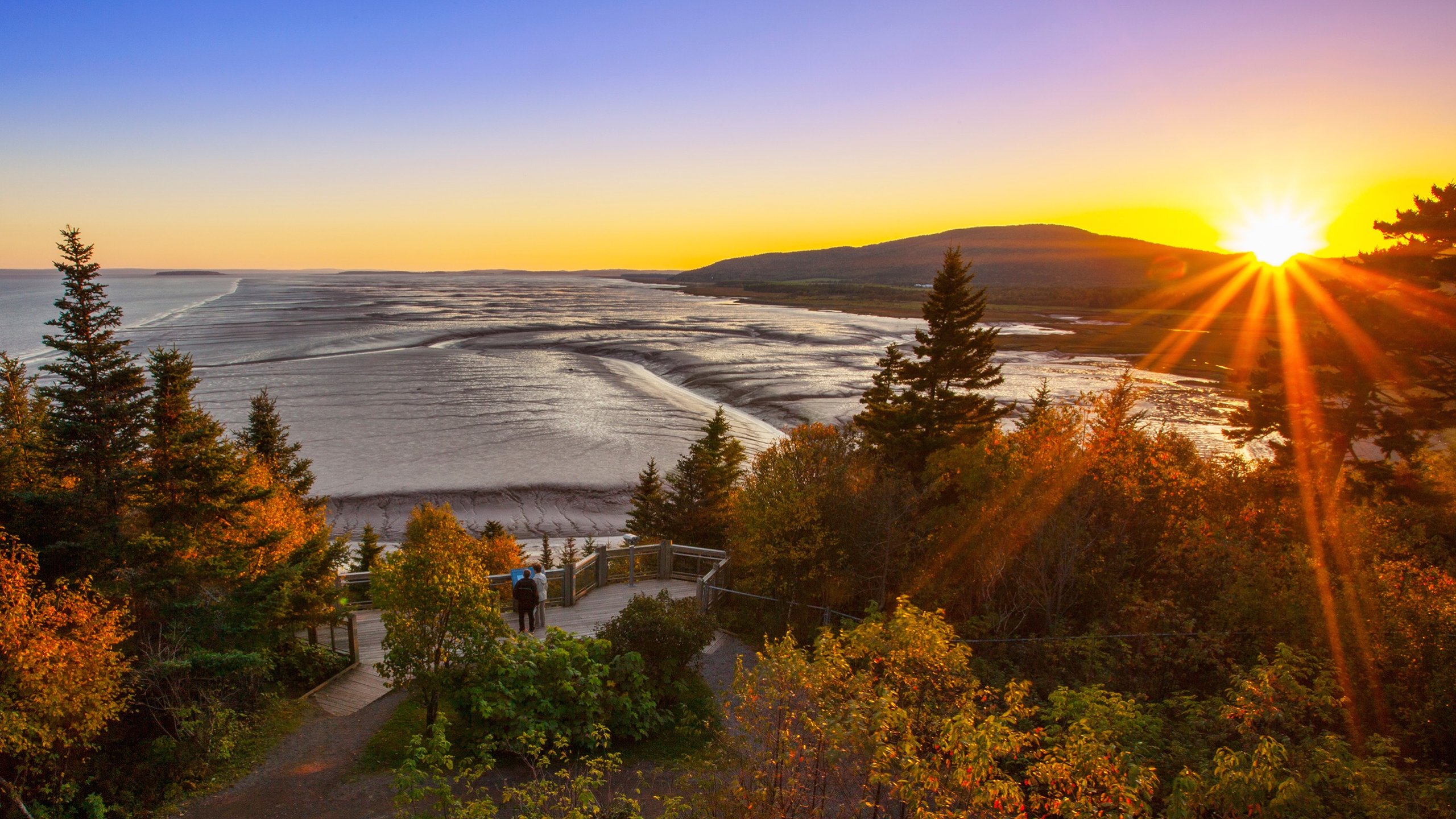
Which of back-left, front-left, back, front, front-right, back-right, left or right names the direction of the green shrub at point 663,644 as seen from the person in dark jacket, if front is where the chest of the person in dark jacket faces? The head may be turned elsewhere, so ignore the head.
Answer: back-right

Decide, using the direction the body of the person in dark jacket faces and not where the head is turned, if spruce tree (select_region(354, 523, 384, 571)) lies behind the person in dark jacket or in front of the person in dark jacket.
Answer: in front

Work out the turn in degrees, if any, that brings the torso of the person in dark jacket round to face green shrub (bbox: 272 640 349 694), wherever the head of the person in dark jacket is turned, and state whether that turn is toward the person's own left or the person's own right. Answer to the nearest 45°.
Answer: approximately 90° to the person's own left

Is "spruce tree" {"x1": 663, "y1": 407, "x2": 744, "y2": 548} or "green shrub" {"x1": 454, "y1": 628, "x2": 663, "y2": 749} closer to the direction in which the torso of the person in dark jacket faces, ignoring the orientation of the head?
the spruce tree

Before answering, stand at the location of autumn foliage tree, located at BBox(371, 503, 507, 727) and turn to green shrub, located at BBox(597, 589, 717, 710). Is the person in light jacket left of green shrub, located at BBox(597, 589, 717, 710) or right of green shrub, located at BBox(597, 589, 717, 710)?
left

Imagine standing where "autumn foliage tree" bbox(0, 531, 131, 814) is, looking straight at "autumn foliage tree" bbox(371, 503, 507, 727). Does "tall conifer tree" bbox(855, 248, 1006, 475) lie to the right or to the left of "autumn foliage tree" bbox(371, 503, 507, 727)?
left

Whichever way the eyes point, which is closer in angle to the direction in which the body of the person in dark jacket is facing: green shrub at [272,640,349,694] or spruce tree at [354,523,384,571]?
the spruce tree

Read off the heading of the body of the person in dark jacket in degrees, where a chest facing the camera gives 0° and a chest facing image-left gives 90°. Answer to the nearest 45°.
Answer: approximately 180°

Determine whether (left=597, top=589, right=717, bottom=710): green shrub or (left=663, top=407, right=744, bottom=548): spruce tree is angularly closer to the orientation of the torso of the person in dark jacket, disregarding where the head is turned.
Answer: the spruce tree

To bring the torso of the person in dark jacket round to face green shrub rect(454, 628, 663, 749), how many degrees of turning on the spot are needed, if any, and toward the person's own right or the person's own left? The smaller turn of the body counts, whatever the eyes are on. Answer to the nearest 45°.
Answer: approximately 180°

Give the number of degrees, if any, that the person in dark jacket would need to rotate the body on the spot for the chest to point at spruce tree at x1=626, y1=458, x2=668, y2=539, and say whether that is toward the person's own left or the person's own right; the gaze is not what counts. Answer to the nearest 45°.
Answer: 0° — they already face it

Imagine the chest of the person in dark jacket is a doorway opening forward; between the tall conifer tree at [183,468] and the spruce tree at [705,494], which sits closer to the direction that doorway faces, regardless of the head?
the spruce tree
